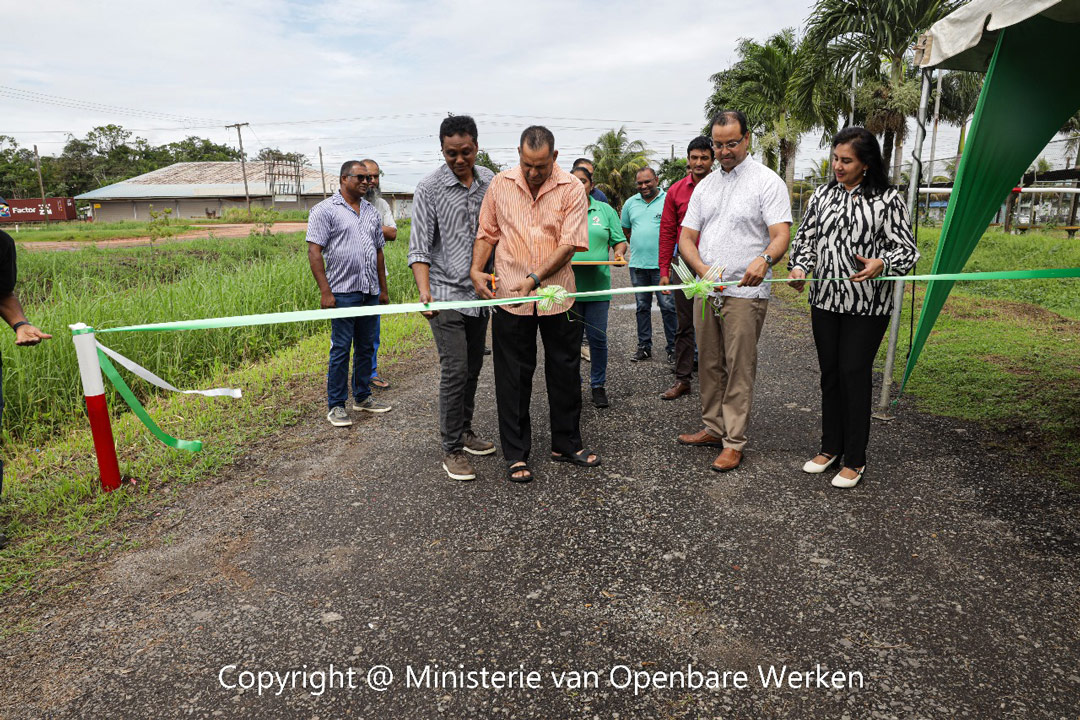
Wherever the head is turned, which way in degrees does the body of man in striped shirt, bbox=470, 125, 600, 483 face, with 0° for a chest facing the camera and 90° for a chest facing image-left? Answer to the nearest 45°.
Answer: approximately 0°

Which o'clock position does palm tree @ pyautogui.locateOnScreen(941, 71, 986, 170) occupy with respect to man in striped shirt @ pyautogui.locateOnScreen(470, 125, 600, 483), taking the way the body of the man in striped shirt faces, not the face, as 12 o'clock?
The palm tree is roughly at 7 o'clock from the man in striped shirt.

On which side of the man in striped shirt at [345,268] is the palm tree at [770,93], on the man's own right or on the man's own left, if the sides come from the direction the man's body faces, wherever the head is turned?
on the man's own left

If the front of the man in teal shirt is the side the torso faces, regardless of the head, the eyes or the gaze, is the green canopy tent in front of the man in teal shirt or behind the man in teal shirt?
in front

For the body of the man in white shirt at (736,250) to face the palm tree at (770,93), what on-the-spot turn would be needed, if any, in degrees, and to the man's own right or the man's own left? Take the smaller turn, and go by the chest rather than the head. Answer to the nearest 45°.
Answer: approximately 135° to the man's own right

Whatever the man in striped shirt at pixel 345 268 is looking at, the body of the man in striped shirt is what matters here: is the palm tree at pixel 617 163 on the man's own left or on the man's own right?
on the man's own left

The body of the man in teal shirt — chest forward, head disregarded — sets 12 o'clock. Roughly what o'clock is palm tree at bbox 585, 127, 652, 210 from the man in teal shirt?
The palm tree is roughly at 6 o'clock from the man in teal shirt.

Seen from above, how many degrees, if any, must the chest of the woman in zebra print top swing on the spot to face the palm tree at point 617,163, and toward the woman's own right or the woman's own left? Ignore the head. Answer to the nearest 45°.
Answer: approximately 135° to the woman's own right

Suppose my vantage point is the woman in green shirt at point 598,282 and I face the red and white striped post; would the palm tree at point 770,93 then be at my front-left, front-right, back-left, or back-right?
back-right

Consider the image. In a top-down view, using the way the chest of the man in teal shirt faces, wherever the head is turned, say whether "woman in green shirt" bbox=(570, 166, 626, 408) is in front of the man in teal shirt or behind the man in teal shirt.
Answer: in front
